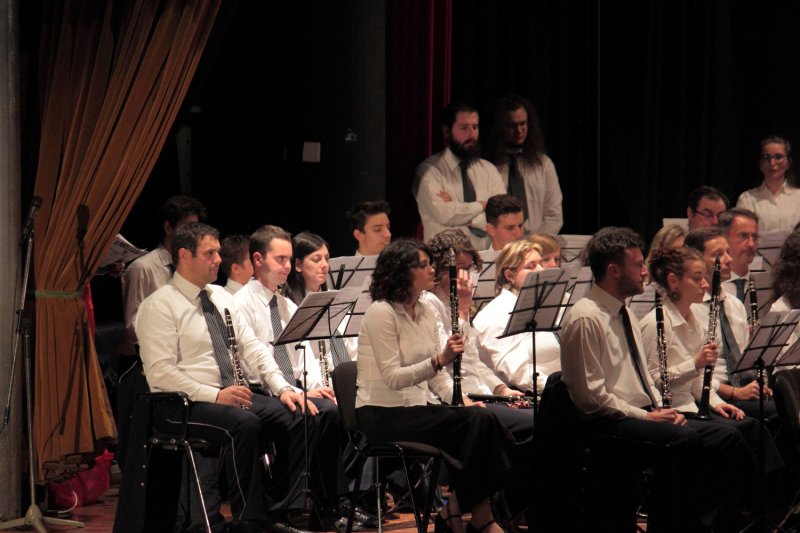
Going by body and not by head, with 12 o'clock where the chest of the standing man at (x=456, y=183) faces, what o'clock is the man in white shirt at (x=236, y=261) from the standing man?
The man in white shirt is roughly at 3 o'clock from the standing man.

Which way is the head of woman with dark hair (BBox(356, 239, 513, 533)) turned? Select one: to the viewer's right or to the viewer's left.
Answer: to the viewer's right

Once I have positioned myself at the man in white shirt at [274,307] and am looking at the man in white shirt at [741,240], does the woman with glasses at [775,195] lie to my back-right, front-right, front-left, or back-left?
front-left

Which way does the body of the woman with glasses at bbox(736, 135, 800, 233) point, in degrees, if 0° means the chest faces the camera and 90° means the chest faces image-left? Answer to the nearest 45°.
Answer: approximately 0°

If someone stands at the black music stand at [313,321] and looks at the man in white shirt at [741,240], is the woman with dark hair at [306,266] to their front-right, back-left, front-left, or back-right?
front-left

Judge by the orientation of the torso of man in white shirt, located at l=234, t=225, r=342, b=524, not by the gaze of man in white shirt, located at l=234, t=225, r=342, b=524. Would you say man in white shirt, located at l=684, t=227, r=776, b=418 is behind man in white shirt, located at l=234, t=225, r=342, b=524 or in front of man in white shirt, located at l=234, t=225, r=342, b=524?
in front

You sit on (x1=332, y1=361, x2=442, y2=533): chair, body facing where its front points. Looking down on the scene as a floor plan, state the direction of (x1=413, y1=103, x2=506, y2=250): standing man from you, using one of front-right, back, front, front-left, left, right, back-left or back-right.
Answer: left

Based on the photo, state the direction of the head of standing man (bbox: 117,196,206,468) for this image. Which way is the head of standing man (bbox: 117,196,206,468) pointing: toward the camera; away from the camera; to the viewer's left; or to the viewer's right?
to the viewer's right

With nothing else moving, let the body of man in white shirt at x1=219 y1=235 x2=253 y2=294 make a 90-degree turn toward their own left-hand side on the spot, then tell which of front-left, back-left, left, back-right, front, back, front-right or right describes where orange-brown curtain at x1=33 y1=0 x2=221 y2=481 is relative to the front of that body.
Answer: back-left

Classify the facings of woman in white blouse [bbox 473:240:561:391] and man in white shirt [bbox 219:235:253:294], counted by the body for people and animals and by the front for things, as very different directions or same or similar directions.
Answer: same or similar directions

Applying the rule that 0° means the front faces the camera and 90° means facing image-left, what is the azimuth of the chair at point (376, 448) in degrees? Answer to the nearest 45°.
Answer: approximately 270°

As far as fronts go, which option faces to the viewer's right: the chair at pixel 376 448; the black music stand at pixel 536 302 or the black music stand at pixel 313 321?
the chair

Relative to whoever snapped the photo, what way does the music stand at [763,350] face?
facing away from the viewer and to the left of the viewer

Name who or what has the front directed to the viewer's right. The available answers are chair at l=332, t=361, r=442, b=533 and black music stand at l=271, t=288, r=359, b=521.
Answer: the chair

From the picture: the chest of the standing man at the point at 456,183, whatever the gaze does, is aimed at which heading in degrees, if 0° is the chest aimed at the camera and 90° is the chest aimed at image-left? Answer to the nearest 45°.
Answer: approximately 315°
